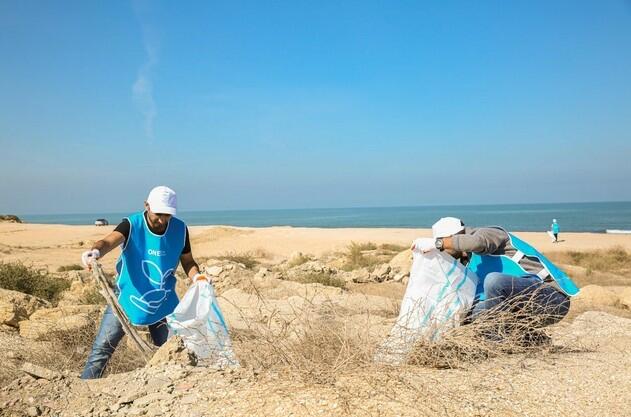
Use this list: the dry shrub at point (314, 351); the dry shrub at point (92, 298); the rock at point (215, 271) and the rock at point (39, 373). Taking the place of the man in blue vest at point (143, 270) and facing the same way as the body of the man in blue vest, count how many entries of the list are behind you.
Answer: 2

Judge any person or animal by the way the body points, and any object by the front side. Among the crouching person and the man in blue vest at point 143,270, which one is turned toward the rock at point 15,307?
the crouching person

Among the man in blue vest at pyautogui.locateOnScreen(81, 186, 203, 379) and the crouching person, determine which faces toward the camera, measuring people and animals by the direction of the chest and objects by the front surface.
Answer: the man in blue vest

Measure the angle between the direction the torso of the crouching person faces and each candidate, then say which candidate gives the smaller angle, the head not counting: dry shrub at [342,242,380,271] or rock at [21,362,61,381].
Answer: the rock

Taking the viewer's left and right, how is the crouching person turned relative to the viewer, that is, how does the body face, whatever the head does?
facing to the left of the viewer

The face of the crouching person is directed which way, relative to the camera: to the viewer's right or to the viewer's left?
to the viewer's left

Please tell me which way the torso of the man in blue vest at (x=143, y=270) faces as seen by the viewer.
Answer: toward the camera

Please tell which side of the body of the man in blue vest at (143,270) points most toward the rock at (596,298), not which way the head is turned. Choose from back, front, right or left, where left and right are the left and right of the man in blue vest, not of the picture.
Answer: left

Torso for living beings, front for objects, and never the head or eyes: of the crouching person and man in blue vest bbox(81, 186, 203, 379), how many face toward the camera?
1

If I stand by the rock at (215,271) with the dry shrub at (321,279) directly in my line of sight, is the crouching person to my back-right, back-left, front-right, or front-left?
front-right

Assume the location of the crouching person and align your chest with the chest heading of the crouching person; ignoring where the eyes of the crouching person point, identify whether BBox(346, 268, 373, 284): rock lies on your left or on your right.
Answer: on your right

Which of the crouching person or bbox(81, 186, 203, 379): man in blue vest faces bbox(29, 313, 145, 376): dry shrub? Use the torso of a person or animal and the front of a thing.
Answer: the crouching person

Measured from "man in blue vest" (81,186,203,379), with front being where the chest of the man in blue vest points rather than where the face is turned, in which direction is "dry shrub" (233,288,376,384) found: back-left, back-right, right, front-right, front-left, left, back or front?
front-left

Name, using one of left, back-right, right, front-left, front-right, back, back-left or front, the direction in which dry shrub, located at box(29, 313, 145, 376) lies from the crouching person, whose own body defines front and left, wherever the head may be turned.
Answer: front

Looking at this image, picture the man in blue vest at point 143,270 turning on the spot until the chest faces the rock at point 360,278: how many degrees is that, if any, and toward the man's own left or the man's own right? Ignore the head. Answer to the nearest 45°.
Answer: approximately 135° to the man's own left

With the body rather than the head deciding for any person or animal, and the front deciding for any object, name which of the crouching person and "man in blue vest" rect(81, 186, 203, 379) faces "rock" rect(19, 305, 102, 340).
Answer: the crouching person

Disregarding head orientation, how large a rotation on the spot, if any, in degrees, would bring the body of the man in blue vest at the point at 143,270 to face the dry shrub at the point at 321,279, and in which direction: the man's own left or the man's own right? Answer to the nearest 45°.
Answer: approximately 135° to the man's own left
